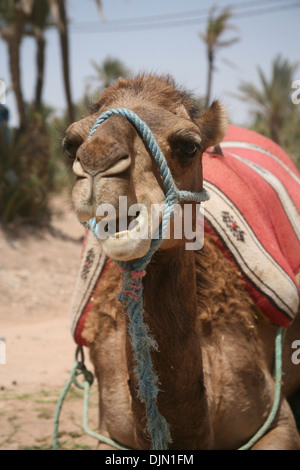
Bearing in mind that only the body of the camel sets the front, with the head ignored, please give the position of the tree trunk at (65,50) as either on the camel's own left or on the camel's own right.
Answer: on the camel's own right

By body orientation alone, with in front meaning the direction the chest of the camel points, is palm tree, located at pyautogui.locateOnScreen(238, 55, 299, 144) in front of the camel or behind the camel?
behind

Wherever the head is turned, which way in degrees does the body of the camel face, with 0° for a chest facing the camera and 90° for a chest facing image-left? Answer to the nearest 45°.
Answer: approximately 45°
